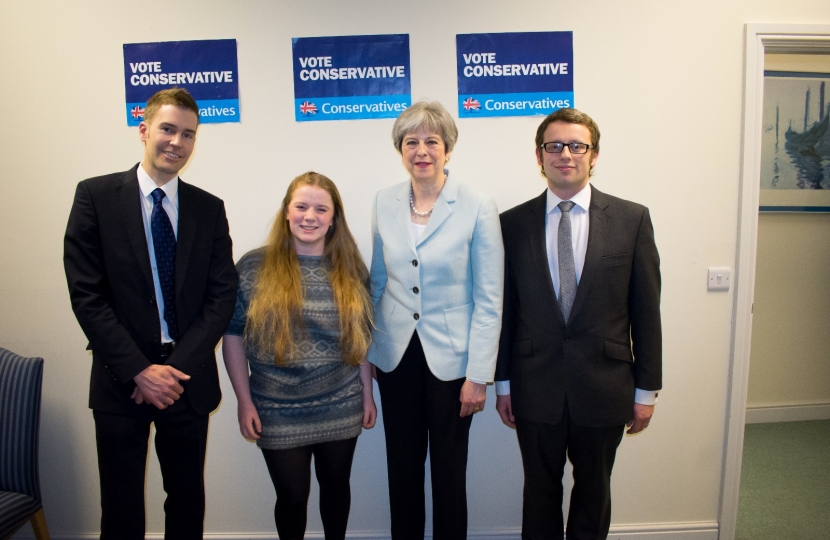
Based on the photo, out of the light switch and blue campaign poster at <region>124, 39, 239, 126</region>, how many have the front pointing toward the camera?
2

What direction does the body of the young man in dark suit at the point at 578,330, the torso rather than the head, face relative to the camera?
toward the camera

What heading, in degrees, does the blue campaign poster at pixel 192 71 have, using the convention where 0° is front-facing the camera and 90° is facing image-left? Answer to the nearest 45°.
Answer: approximately 0°

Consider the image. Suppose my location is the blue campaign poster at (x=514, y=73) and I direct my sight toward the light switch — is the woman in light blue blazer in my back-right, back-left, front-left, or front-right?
back-right

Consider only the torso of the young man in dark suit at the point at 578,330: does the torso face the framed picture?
no

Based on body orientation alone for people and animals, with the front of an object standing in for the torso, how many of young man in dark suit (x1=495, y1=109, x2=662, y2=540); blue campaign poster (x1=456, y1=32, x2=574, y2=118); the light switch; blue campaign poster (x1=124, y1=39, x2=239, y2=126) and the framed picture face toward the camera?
5

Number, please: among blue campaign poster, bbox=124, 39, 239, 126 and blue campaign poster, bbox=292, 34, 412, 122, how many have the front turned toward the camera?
2

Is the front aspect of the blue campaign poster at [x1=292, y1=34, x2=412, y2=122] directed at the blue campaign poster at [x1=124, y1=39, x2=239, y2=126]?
no

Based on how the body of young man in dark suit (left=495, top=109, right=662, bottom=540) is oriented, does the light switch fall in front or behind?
behind

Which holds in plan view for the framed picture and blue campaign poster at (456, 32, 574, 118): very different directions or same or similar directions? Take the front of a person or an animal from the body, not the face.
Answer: same or similar directions

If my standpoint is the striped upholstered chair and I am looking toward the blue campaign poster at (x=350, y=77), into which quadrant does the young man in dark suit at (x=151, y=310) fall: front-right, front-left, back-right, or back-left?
front-right

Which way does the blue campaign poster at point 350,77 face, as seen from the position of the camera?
facing the viewer

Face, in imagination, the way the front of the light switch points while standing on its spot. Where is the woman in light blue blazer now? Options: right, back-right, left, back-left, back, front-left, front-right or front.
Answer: front-right

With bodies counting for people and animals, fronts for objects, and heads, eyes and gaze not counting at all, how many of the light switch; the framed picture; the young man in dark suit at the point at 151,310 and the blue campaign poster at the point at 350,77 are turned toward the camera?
4

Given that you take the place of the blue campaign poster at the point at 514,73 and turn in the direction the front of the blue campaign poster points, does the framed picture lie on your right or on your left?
on your left

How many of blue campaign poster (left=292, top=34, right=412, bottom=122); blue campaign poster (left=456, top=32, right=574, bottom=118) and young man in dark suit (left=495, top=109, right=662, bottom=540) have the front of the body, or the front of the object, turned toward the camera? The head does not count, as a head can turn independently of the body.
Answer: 3

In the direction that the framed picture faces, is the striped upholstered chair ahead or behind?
ahead
